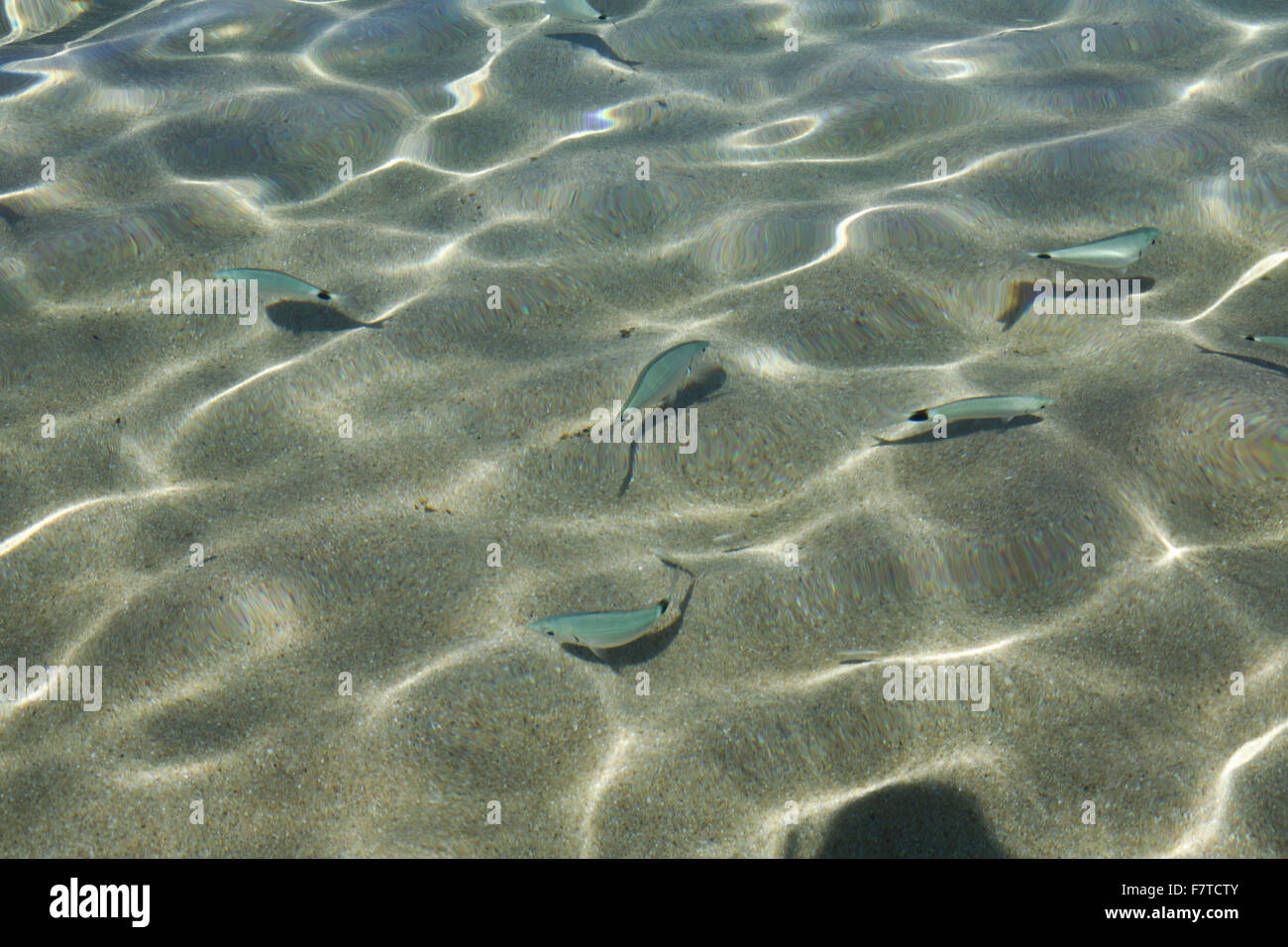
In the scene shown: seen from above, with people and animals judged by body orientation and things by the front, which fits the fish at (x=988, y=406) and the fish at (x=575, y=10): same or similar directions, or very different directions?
very different directions

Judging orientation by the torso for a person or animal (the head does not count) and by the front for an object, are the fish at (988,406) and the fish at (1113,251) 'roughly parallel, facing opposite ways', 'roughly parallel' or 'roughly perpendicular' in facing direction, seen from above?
roughly parallel

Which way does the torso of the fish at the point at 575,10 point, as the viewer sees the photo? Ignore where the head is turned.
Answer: to the viewer's left

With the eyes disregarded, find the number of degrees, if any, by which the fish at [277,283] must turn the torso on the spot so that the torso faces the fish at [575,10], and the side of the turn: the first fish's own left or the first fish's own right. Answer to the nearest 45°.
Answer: approximately 135° to the first fish's own right

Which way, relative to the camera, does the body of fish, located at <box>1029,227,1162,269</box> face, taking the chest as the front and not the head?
to the viewer's right

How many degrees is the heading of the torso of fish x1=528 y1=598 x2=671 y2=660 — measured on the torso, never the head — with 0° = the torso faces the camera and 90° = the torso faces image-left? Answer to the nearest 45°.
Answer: approximately 90°

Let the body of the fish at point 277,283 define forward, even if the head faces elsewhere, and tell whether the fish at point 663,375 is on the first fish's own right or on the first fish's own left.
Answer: on the first fish's own left

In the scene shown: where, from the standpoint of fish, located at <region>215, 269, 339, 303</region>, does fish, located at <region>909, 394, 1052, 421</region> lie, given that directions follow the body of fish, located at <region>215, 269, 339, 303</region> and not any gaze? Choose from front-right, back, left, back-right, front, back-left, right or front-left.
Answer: back-left

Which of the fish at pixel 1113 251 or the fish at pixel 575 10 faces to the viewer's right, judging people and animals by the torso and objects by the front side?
the fish at pixel 1113 251

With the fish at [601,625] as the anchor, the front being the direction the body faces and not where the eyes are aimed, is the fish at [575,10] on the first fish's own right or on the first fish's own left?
on the first fish's own right

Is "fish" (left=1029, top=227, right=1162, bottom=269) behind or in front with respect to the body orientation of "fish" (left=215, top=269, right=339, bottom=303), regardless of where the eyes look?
behind

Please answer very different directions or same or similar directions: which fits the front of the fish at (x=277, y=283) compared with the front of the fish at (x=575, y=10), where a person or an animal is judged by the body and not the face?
same or similar directions

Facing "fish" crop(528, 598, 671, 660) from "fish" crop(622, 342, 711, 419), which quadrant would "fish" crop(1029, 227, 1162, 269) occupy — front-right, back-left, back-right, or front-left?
back-left

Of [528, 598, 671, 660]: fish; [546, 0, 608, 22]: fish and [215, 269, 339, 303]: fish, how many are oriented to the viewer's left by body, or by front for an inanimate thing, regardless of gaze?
3

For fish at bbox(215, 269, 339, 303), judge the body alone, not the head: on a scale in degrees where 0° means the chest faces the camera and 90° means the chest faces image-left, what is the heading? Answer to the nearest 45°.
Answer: approximately 90°

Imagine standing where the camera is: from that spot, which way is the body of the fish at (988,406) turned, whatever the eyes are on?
to the viewer's right
